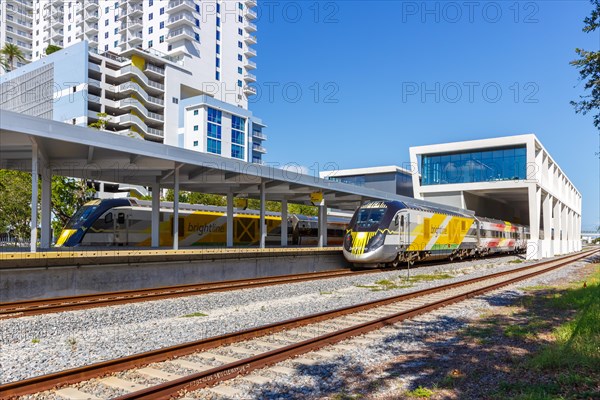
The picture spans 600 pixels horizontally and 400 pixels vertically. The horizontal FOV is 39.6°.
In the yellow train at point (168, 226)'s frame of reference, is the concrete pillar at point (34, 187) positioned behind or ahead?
ahead

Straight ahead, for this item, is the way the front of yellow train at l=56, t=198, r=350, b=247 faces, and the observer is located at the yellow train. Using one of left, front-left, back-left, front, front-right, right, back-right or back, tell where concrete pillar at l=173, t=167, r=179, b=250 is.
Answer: front-left

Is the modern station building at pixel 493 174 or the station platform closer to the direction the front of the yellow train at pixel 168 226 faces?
the station platform

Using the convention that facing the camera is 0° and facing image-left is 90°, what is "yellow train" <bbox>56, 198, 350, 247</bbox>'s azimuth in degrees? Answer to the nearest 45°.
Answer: approximately 45°

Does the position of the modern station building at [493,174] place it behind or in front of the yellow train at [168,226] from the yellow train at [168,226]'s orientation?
behind

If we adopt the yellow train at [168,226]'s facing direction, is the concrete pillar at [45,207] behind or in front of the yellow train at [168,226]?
in front

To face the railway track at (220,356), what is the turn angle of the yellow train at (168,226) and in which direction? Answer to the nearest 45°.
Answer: approximately 45° to its left
